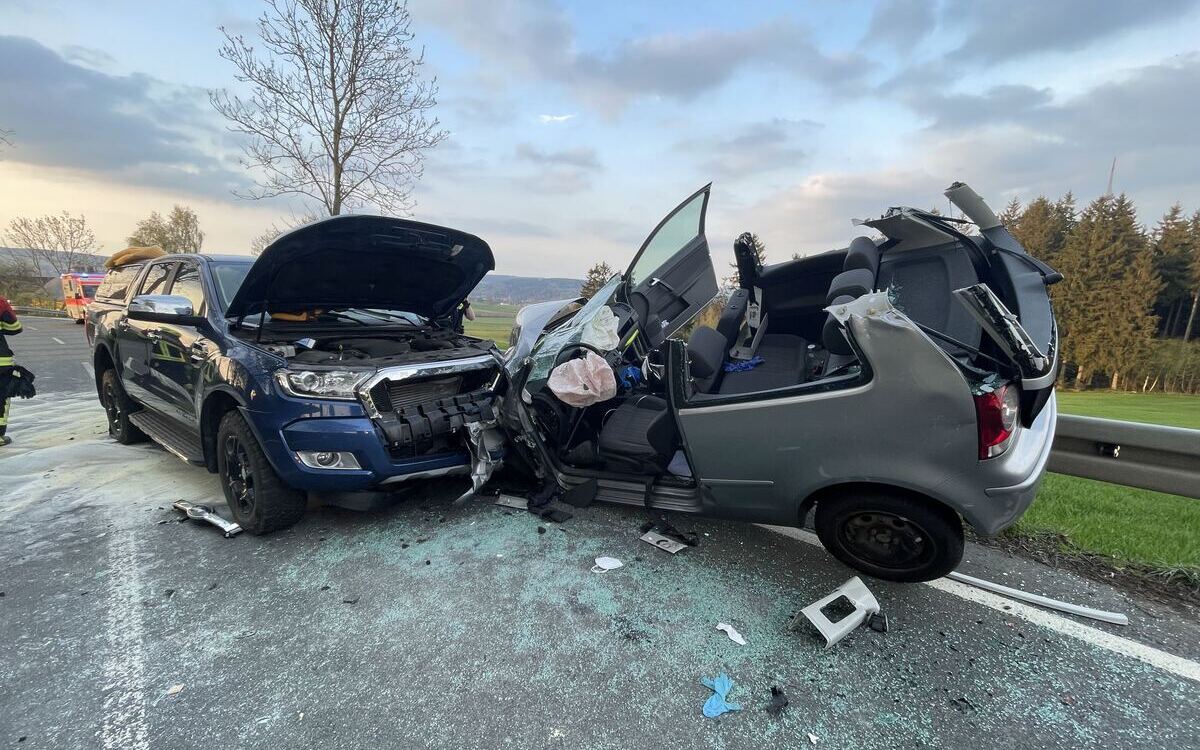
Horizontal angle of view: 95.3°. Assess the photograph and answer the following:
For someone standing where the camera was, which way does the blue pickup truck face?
facing the viewer and to the right of the viewer

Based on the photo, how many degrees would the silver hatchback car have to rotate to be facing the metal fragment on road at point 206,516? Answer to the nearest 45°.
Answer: approximately 45° to its left

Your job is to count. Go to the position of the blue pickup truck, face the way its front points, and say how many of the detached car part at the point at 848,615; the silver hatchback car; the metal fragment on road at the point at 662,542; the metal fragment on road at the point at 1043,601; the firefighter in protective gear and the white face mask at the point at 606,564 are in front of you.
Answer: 5

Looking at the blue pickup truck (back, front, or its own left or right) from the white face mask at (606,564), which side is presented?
front

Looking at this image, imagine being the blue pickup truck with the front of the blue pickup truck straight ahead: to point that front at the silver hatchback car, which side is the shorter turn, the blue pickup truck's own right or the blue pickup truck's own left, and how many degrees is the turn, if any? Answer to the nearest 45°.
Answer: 0° — it already faces it

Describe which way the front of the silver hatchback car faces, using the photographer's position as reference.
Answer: facing away from the viewer and to the left of the viewer

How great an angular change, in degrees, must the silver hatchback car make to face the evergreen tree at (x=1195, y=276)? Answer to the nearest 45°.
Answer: approximately 90° to its right

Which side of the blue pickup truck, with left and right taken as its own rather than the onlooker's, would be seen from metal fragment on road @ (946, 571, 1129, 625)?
front

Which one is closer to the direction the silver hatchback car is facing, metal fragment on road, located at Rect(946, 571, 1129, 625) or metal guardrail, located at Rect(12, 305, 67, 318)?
the metal guardrail

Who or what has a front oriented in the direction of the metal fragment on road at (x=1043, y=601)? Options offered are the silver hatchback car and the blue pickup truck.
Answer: the blue pickup truck
